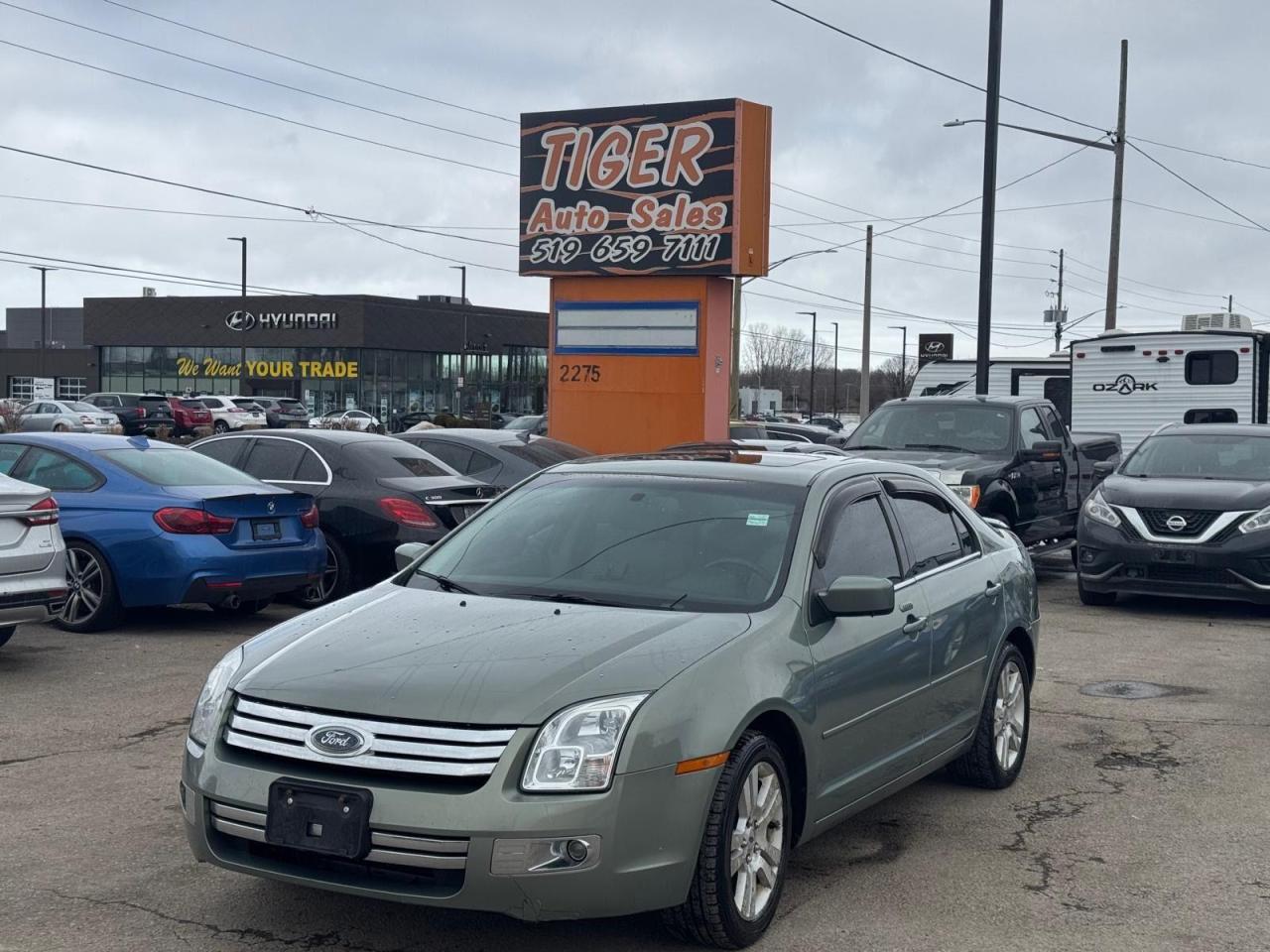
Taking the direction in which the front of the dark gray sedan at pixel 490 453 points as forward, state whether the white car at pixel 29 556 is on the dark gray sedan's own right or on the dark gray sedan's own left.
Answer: on the dark gray sedan's own left

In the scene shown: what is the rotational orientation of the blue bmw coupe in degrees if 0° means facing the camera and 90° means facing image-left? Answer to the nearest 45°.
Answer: approximately 135°

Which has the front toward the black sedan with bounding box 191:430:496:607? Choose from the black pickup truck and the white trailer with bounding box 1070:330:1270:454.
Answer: the black pickup truck

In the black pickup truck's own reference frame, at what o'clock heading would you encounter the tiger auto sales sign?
The tiger auto sales sign is roughly at 3 o'clock from the black pickup truck.

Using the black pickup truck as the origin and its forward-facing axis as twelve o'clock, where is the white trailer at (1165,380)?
The white trailer is roughly at 5 o'clock from the black pickup truck.

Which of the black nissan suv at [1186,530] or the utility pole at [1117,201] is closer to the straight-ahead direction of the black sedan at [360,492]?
the utility pole

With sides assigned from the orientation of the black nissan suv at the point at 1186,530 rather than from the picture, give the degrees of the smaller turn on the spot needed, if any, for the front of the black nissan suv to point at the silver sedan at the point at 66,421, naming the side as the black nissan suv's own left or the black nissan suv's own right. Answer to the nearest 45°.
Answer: approximately 135° to the black nissan suv's own right

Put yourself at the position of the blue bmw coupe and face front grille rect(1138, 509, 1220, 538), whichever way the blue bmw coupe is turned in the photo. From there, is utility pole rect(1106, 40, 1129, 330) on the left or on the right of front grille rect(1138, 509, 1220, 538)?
left

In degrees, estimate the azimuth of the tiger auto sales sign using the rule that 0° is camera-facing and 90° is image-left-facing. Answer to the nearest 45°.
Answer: approximately 45°

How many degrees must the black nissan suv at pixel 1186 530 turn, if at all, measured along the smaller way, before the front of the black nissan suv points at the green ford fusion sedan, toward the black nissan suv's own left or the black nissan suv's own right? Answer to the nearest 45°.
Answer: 0° — it already faces it
